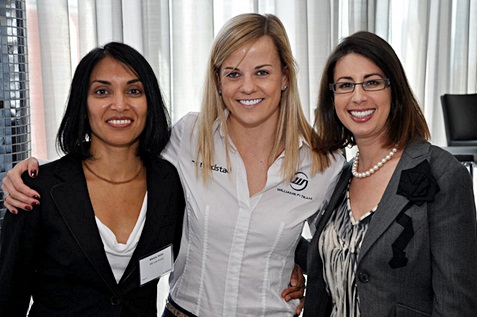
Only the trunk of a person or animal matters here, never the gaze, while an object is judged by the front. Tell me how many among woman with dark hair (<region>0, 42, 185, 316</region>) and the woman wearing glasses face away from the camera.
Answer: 0

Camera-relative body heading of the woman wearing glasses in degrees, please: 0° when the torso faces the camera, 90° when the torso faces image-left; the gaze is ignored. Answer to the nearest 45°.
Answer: approximately 45°

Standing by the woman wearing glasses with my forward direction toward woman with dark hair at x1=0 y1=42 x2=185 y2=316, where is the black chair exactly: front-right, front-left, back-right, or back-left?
back-right

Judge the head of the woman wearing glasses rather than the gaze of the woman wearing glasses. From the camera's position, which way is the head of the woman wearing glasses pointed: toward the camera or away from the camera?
toward the camera

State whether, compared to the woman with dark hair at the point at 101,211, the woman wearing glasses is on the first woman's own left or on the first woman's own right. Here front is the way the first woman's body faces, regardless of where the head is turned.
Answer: on the first woman's own left

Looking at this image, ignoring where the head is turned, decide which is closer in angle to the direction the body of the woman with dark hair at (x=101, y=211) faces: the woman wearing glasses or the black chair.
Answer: the woman wearing glasses

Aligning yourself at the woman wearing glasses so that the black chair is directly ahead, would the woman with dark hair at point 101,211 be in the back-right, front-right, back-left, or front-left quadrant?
back-left

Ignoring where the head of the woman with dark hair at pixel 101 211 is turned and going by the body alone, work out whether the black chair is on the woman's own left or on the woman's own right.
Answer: on the woman's own left

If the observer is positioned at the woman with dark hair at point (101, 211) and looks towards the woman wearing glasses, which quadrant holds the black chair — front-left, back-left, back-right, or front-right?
front-left

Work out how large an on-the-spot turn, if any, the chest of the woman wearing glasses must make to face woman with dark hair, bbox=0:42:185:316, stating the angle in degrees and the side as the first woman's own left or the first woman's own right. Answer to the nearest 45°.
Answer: approximately 45° to the first woman's own right

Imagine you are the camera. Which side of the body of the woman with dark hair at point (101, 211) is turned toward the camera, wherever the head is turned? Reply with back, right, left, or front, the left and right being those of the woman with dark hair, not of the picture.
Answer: front
